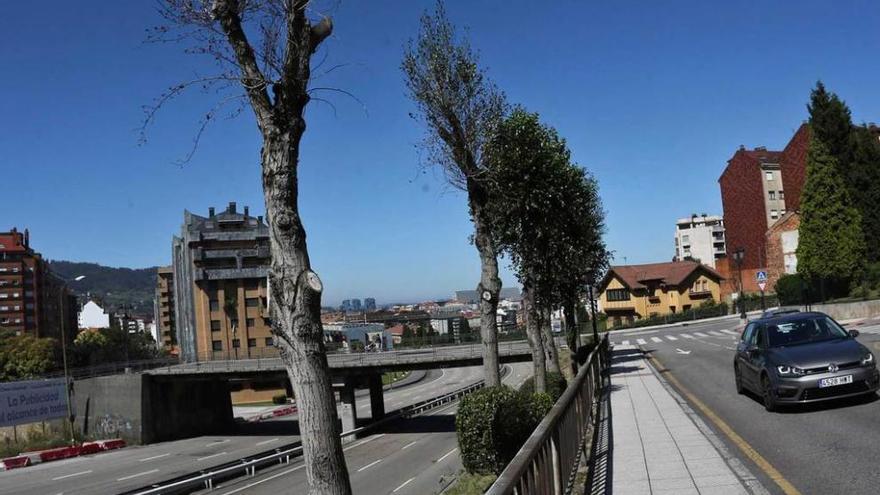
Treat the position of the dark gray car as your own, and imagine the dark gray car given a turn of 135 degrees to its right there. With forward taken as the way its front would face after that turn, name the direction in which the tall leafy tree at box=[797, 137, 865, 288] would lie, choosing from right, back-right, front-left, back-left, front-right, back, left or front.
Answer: right

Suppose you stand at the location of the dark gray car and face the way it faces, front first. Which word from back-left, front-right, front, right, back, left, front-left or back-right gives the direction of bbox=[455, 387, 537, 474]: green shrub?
front-right

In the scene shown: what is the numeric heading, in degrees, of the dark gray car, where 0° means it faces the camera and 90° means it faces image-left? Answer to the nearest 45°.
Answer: approximately 315°
